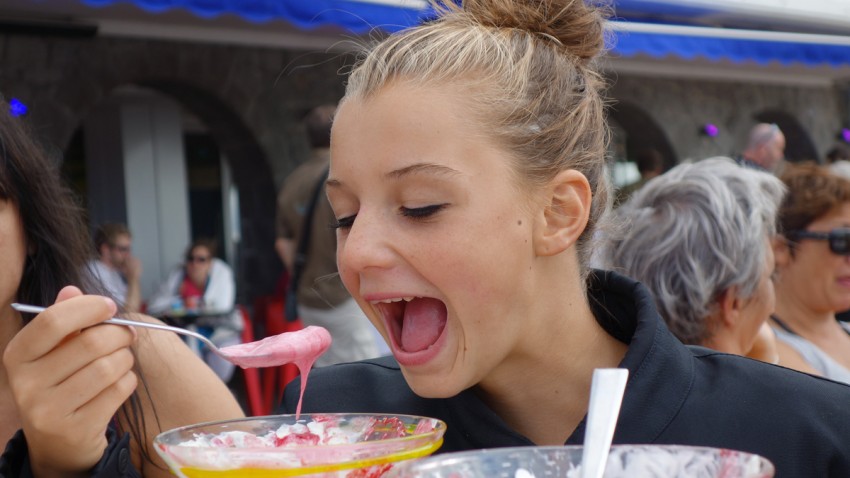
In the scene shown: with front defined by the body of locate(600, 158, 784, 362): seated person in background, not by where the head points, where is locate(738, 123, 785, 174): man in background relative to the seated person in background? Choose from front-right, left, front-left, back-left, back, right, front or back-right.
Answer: front-left

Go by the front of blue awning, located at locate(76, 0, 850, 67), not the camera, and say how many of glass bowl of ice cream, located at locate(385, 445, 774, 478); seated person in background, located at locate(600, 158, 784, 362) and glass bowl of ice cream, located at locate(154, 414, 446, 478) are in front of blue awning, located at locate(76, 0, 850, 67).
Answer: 3

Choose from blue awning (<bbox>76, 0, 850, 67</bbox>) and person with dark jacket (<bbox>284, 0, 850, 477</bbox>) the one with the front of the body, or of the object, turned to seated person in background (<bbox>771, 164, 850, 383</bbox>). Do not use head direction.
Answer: the blue awning

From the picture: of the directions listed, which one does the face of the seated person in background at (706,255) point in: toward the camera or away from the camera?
away from the camera

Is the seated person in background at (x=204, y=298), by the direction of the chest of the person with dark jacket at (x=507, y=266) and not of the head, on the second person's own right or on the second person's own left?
on the second person's own right

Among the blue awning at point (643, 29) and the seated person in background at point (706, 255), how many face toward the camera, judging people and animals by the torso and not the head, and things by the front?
1

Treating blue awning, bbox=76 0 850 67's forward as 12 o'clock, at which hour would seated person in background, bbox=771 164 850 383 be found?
The seated person in background is roughly at 12 o'clock from the blue awning.

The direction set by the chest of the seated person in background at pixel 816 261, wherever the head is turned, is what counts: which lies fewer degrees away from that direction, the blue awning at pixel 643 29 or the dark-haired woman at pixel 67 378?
the dark-haired woman

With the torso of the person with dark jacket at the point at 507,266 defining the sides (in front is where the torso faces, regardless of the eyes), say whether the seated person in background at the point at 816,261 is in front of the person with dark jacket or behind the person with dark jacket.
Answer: behind

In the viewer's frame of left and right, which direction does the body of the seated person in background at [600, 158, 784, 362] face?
facing away from the viewer and to the right of the viewer

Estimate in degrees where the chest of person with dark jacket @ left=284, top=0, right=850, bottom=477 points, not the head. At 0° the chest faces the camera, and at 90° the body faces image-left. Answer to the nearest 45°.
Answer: approximately 45°
